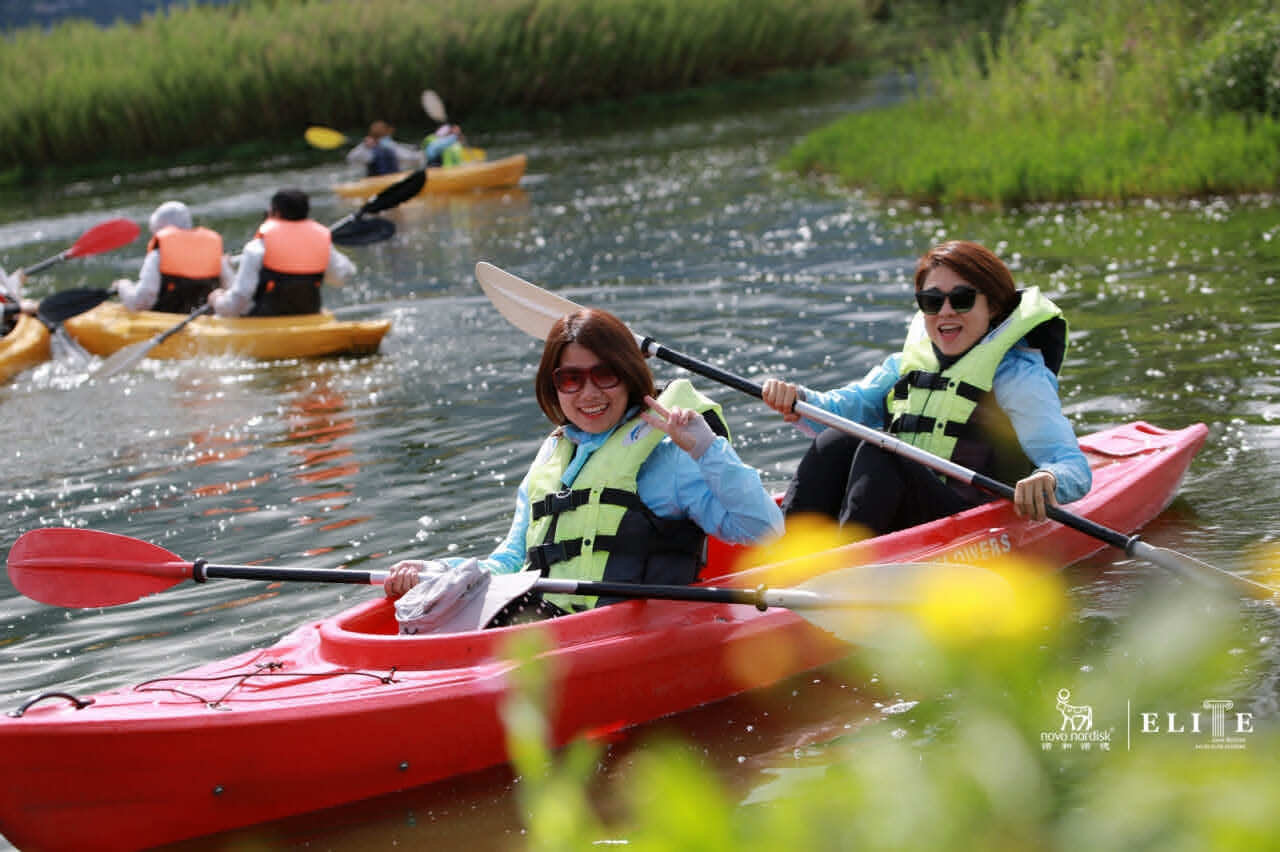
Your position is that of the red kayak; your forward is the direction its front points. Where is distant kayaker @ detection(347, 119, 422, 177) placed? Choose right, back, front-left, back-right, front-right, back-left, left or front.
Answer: back-right

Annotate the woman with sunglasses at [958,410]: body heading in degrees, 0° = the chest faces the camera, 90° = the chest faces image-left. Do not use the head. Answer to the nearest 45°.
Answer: approximately 45°

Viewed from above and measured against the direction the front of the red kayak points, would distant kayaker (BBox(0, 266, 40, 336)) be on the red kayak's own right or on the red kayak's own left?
on the red kayak's own right

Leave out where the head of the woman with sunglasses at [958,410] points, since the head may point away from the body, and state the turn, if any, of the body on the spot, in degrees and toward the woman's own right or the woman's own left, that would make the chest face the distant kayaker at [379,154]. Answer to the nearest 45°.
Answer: approximately 90° to the woman's own right

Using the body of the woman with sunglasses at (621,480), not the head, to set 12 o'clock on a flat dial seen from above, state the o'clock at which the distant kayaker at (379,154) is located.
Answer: The distant kayaker is roughly at 4 o'clock from the woman with sunglasses.

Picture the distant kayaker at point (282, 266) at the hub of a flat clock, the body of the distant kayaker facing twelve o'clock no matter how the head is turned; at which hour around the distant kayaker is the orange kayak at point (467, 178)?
The orange kayak is roughly at 2 o'clock from the distant kayaker.

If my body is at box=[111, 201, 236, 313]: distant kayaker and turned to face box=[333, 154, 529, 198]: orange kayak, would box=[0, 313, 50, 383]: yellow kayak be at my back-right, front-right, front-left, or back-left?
back-left

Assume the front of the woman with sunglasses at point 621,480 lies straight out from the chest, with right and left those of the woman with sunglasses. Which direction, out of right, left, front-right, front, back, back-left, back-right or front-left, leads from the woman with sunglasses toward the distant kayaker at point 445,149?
back-right

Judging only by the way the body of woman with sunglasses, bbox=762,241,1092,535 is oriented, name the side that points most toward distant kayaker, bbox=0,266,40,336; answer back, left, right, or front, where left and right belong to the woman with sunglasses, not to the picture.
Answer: right

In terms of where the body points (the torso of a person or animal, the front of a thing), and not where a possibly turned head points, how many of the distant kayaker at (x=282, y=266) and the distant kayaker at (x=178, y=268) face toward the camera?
0

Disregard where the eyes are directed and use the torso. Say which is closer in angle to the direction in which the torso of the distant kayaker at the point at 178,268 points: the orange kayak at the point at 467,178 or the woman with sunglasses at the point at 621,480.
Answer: the orange kayak
